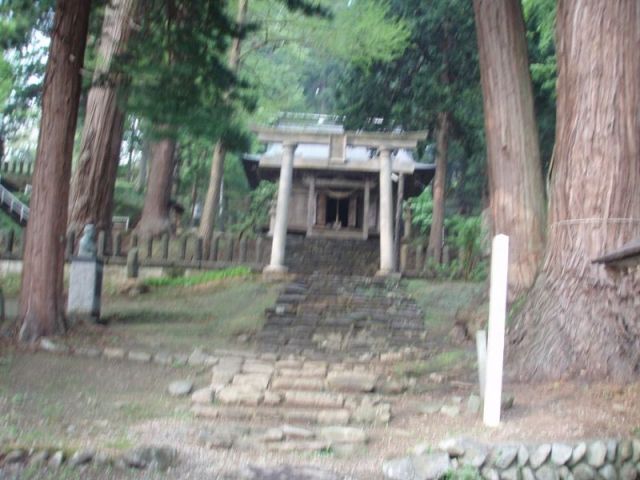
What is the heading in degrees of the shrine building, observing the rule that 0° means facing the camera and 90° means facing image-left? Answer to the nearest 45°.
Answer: approximately 0°

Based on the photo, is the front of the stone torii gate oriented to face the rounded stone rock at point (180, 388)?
yes

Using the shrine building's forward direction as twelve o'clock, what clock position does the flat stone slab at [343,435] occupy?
The flat stone slab is roughly at 12 o'clock from the shrine building.

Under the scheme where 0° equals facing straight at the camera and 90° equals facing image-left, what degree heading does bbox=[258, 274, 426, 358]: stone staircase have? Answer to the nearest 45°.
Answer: approximately 0°

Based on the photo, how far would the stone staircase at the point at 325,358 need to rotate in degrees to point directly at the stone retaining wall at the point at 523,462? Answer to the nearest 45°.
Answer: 0° — it already faces it

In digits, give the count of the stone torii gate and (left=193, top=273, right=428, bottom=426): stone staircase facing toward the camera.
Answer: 2

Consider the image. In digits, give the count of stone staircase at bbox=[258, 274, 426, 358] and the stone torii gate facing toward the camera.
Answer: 2

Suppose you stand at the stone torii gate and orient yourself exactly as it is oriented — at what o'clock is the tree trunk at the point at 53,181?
The tree trunk is roughly at 1 o'clock from the stone torii gate.

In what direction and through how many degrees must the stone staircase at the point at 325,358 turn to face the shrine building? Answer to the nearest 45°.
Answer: approximately 180°

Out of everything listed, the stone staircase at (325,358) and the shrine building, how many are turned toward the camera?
2

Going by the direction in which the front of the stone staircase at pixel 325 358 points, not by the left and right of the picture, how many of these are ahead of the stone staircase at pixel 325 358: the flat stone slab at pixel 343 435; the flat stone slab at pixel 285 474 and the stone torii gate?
2

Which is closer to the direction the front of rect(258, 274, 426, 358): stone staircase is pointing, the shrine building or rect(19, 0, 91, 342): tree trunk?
the tree trunk
